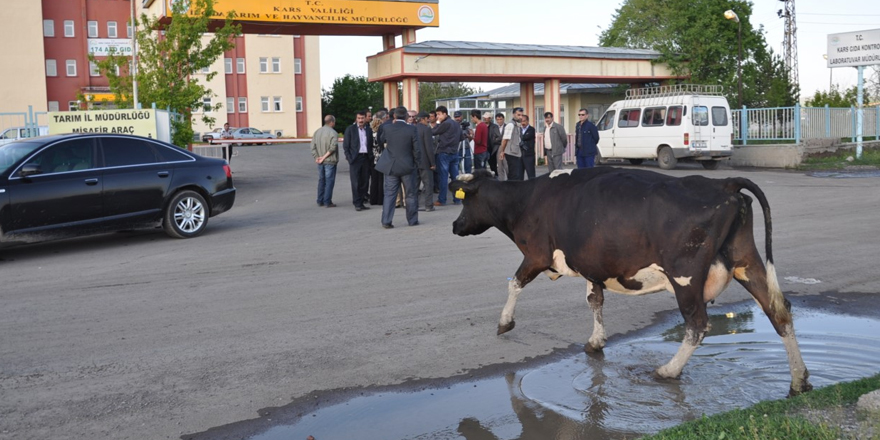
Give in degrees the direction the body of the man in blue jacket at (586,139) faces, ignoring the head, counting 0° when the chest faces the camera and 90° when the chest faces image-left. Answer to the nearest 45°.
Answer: approximately 45°

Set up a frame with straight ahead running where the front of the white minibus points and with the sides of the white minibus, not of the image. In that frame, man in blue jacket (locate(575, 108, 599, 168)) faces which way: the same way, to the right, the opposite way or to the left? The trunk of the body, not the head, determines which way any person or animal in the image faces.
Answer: to the left

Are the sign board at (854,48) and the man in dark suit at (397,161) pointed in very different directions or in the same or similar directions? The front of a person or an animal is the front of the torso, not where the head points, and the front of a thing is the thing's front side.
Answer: very different directions

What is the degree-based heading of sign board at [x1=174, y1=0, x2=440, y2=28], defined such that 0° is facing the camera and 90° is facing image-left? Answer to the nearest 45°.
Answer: approximately 0°

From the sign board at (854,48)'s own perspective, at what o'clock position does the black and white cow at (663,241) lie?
The black and white cow is roughly at 12 o'clock from the sign board.

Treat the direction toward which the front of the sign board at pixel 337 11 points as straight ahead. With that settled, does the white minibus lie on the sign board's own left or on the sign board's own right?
on the sign board's own left
